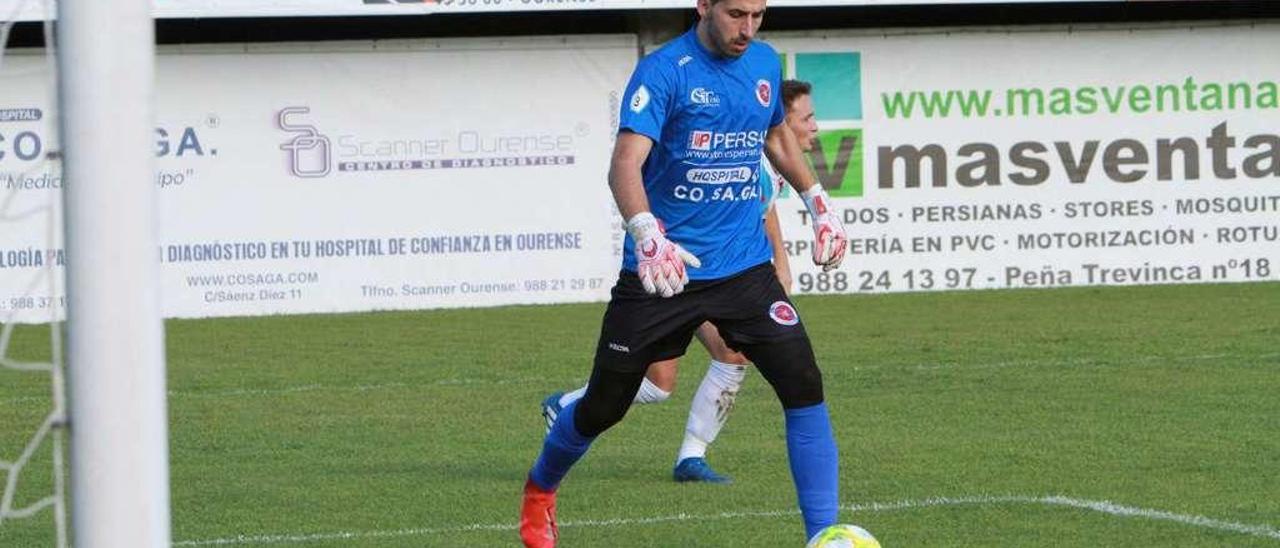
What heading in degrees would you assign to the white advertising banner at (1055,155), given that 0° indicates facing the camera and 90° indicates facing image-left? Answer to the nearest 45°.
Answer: approximately 0°

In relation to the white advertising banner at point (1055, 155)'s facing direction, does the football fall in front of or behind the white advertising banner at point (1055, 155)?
in front

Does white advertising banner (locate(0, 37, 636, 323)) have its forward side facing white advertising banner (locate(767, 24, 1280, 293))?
no

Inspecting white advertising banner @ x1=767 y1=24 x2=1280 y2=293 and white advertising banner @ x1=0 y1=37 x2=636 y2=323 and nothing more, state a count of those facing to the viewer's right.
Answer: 0

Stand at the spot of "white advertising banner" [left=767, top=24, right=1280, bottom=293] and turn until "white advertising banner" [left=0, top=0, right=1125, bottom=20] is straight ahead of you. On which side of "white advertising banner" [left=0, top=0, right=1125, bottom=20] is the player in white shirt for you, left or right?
left

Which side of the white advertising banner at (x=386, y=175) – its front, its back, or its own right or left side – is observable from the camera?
front

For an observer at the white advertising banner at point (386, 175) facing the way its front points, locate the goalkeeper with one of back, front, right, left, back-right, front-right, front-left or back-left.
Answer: front

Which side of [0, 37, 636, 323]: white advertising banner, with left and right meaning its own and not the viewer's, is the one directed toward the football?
front

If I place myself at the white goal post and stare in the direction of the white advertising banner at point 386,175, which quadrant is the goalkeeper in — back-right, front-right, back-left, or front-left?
front-right
